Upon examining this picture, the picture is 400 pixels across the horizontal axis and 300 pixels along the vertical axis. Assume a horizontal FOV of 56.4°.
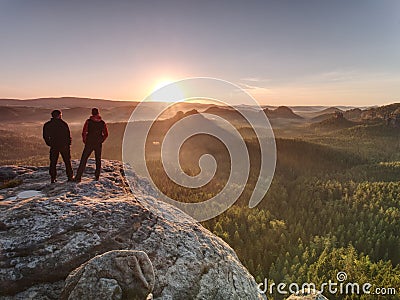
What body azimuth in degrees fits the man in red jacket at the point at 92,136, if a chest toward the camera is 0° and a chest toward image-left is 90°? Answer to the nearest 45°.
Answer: approximately 180°

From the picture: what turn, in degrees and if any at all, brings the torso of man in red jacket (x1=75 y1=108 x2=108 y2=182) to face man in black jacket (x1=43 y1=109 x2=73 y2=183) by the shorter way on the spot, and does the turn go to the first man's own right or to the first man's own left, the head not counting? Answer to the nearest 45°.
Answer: approximately 90° to the first man's own left
